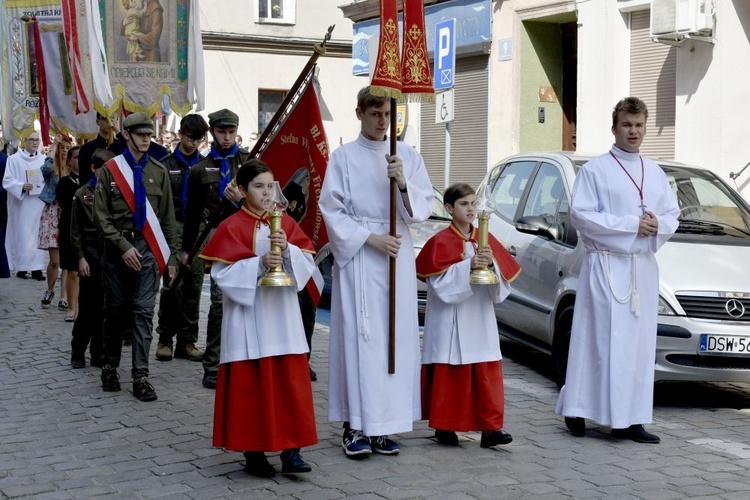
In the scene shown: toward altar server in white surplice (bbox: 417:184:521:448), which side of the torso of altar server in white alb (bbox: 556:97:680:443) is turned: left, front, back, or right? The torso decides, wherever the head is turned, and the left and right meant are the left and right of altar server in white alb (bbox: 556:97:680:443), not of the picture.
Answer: right

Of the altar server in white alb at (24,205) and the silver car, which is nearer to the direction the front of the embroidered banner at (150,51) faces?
the silver car

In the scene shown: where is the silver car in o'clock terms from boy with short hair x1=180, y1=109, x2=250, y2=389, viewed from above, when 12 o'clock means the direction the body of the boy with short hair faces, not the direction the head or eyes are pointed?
The silver car is roughly at 9 o'clock from the boy with short hair.

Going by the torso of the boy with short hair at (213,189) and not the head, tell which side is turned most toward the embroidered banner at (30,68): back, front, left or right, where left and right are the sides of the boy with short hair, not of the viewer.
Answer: back

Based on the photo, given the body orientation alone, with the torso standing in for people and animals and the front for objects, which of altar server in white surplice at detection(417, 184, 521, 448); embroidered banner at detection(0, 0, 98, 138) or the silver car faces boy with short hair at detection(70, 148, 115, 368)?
the embroidered banner

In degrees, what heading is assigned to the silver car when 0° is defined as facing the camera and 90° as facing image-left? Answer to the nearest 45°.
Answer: approximately 315°

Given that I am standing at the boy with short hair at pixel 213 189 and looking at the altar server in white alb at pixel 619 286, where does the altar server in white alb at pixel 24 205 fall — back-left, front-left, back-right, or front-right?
back-left

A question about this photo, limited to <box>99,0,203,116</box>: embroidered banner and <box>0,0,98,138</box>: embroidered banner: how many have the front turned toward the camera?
2
